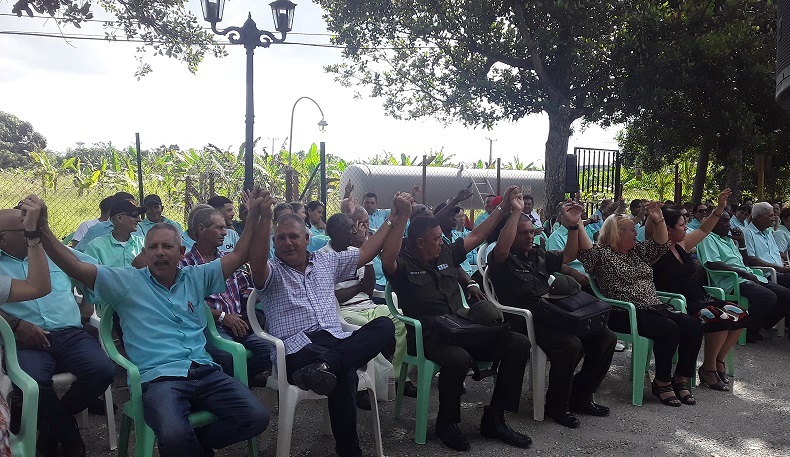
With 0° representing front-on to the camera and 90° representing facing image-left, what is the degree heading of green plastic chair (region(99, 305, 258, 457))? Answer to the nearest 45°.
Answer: approximately 315°

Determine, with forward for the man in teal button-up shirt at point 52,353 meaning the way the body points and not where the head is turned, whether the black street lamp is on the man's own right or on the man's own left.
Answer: on the man's own left

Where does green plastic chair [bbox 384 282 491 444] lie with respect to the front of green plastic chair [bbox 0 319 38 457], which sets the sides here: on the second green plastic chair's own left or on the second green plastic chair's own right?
on the second green plastic chair's own left
